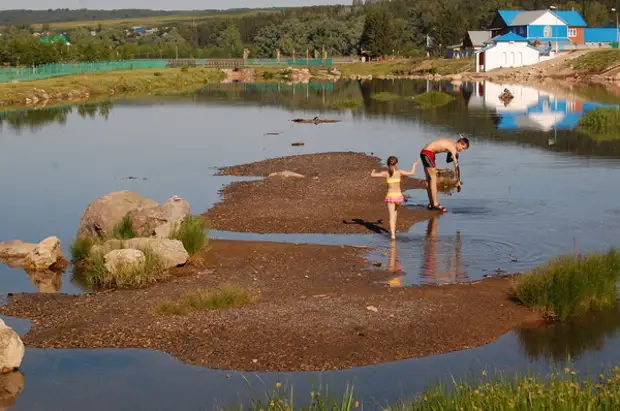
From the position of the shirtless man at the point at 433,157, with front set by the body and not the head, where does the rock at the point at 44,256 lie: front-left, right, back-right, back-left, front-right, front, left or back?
back-right

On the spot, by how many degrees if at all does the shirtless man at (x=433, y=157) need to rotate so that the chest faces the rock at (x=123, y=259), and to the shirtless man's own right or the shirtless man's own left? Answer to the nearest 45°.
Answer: approximately 135° to the shirtless man's own right

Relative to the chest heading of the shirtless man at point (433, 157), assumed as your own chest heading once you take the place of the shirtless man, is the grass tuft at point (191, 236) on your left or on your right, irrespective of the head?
on your right

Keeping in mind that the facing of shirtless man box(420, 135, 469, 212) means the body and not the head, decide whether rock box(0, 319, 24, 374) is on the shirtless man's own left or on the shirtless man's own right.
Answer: on the shirtless man's own right

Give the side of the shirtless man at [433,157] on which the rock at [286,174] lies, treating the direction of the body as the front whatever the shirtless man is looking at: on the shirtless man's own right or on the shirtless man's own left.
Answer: on the shirtless man's own left

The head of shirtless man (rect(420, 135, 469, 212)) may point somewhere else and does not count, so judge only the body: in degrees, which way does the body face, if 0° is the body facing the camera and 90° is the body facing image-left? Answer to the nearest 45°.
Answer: approximately 270°

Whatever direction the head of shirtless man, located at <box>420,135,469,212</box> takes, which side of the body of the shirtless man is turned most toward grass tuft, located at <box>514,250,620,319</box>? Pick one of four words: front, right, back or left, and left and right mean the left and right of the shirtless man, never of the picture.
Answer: right

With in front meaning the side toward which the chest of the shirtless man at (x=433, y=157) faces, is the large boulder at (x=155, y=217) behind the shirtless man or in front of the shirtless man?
behind

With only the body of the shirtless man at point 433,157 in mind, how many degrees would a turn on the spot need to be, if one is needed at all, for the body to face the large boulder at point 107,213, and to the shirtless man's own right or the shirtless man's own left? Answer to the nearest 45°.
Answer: approximately 135° to the shirtless man's own right
